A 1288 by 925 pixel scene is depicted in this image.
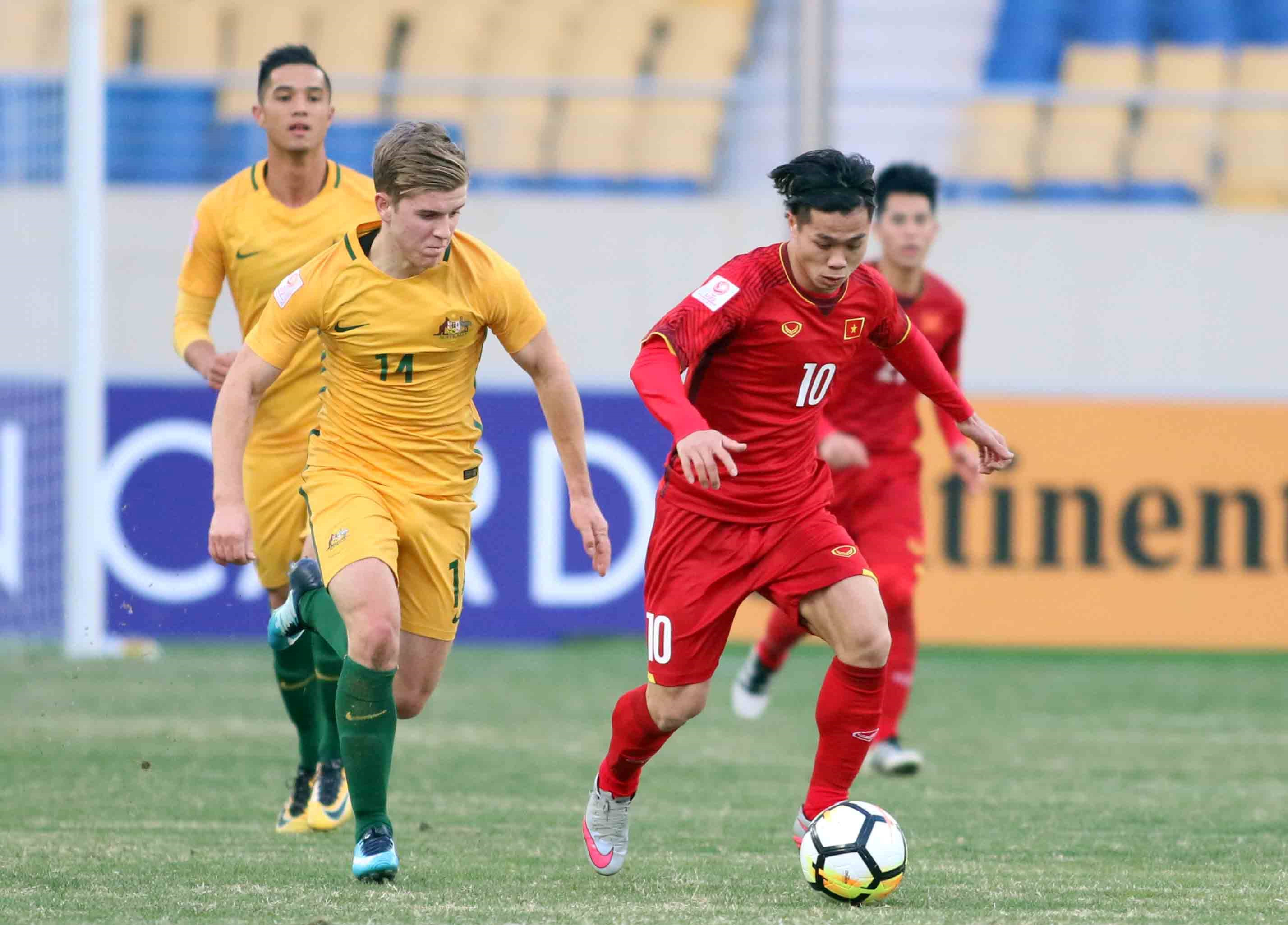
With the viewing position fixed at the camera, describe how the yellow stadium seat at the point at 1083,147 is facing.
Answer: facing the viewer

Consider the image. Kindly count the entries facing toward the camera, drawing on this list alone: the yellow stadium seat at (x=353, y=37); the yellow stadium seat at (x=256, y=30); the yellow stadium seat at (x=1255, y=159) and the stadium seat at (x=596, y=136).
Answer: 4

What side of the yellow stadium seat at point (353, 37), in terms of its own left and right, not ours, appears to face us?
front

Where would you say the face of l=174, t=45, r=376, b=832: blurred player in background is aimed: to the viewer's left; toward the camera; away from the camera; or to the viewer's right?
toward the camera

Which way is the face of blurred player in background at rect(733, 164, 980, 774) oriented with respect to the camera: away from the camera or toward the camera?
toward the camera

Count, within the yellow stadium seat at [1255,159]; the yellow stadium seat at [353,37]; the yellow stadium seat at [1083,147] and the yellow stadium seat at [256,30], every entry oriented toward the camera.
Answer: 4

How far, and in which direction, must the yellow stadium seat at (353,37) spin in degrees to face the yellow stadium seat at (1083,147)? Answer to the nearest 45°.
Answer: approximately 90° to its left

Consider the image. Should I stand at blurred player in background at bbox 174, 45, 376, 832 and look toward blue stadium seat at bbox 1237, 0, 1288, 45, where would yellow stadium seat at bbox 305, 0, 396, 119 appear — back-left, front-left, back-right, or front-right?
front-left

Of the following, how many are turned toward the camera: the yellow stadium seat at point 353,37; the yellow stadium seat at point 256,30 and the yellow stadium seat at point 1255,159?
3

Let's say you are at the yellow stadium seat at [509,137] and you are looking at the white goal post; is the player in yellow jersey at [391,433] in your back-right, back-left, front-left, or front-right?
front-left

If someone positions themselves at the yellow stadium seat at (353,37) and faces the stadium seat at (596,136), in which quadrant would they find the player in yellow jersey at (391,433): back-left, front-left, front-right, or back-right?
front-right

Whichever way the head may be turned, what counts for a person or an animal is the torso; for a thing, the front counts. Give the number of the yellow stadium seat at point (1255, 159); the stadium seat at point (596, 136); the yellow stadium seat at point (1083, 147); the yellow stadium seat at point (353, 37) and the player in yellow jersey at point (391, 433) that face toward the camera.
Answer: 5

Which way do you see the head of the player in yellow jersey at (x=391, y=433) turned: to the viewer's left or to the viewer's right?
to the viewer's right

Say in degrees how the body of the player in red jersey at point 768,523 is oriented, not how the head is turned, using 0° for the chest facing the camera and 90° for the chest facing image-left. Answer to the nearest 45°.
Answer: approximately 315°

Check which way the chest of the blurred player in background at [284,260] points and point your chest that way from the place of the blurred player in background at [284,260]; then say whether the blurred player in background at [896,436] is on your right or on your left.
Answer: on your left
